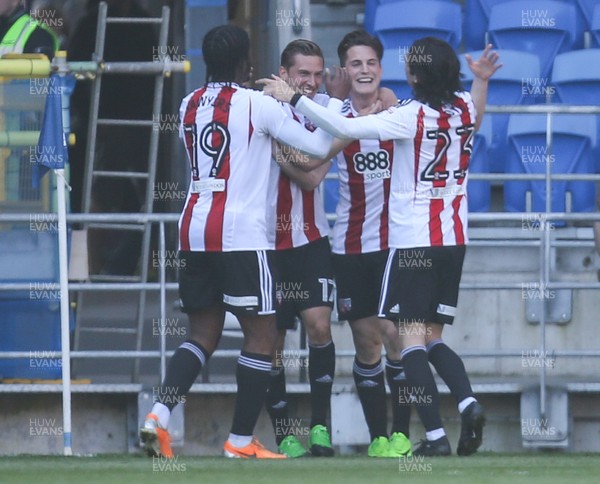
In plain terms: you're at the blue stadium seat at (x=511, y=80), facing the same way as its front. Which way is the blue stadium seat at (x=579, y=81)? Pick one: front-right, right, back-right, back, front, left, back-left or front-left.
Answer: left

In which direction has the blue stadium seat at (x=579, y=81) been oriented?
toward the camera

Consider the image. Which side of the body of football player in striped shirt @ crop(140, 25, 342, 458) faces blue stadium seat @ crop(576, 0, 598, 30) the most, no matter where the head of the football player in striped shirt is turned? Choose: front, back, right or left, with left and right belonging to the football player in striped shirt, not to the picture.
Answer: front

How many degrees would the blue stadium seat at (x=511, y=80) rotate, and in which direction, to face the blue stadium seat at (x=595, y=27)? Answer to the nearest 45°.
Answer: approximately 135° to its left

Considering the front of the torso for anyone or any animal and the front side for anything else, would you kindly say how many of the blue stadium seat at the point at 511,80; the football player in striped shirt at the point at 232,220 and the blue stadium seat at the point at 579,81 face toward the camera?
2

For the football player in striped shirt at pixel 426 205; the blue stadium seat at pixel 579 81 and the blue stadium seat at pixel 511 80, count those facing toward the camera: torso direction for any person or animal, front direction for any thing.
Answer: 2

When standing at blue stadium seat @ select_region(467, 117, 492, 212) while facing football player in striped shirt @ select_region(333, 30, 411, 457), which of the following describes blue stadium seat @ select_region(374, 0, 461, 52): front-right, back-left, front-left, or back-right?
back-right

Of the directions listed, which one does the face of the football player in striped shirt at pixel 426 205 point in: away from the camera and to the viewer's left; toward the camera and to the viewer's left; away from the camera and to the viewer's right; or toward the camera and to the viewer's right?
away from the camera and to the viewer's left

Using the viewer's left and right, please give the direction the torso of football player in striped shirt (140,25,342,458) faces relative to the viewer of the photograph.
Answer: facing away from the viewer and to the right of the viewer

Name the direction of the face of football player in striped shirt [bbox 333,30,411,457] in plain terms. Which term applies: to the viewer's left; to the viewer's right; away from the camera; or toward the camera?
toward the camera

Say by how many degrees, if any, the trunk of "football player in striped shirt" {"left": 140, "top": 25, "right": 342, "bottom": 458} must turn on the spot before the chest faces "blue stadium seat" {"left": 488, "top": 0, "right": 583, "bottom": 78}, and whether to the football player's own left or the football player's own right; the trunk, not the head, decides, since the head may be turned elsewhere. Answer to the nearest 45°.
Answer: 0° — they already face it

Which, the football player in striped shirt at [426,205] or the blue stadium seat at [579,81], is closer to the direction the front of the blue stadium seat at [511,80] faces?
the football player in striped shirt

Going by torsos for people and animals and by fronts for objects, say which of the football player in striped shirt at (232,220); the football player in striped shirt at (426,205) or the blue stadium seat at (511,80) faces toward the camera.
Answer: the blue stadium seat

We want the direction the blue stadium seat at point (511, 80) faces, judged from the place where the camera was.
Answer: facing the viewer
